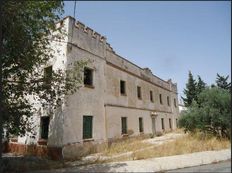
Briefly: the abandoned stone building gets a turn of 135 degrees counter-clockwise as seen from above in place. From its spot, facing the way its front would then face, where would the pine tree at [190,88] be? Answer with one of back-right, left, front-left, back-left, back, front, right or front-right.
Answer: front-right
